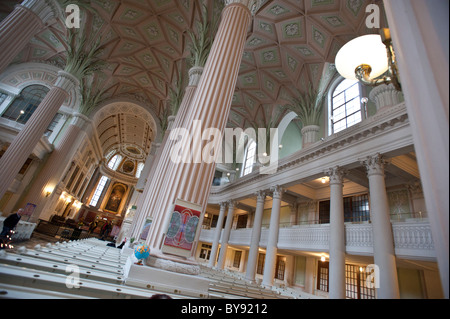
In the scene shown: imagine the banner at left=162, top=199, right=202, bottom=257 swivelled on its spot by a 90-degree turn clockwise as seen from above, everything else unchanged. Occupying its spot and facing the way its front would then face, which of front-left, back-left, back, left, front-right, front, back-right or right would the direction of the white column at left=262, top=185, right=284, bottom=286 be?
back-right

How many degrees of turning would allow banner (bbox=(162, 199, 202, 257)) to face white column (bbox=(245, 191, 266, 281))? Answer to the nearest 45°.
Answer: approximately 135° to its left

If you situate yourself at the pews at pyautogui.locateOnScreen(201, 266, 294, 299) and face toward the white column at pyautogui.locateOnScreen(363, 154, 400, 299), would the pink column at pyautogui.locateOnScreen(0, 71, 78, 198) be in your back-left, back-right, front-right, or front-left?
back-left

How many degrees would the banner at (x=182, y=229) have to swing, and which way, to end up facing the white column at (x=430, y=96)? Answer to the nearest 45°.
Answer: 0° — it already faces it

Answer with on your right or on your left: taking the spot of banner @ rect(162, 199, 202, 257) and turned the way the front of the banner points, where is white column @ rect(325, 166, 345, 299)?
on your left

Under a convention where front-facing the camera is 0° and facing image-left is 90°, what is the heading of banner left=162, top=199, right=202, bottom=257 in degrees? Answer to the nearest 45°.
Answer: approximately 0°
